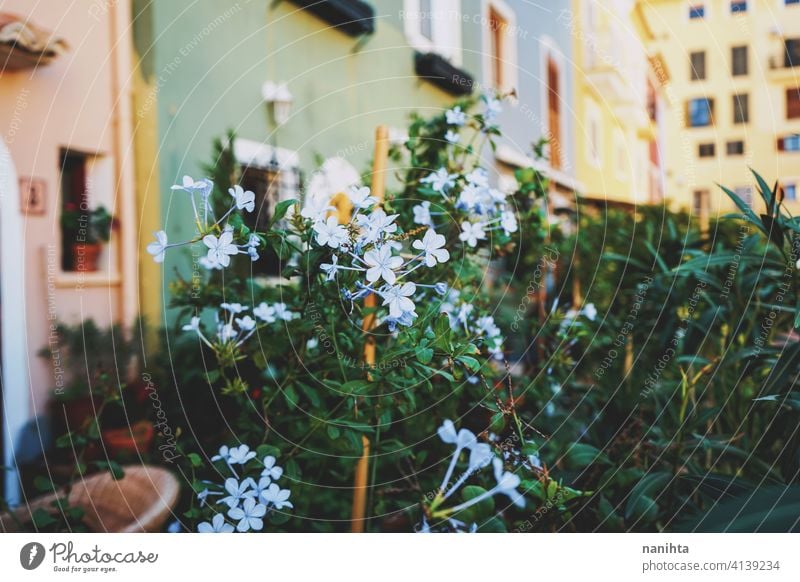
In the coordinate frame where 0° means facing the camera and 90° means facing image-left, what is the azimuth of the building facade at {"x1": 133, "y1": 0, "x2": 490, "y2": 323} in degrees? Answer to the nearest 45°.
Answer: approximately 315°

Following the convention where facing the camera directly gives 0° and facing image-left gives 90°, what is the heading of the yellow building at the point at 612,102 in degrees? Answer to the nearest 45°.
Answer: approximately 315°

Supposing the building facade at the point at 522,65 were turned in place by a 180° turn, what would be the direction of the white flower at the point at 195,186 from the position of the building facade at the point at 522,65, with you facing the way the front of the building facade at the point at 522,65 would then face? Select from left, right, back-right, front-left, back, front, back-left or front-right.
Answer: back-left

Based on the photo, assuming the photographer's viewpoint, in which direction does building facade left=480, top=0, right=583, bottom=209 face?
facing the viewer and to the right of the viewer

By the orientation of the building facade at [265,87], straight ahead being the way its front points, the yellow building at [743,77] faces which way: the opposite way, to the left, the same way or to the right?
to the right

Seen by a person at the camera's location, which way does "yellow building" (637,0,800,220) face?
facing the viewer

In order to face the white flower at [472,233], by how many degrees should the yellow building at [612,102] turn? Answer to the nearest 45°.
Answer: approximately 45° to its right

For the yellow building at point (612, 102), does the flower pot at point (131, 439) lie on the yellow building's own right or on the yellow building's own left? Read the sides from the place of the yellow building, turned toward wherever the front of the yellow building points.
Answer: on the yellow building's own right

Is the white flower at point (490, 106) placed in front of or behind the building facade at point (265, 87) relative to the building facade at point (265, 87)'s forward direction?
in front

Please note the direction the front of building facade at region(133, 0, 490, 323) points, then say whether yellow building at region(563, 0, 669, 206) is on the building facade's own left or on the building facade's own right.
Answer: on the building facade's own left

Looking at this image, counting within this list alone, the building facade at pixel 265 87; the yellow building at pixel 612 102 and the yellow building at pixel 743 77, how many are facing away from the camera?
0

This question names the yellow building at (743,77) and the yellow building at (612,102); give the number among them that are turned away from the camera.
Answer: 0

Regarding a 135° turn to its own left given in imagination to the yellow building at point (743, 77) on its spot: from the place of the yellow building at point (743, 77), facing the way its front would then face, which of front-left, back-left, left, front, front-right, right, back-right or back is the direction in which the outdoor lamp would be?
back

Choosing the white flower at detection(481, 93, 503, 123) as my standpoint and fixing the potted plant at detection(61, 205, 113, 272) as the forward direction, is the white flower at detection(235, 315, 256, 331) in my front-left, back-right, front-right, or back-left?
front-left

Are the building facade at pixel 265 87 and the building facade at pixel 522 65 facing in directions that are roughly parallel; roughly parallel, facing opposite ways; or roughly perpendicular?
roughly parallel

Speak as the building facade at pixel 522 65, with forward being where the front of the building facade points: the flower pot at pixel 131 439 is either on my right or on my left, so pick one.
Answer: on my right

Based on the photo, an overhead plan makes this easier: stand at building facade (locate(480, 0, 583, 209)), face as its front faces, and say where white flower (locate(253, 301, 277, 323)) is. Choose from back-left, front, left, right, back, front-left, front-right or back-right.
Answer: front-right

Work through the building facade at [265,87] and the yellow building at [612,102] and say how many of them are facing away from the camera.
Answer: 0
